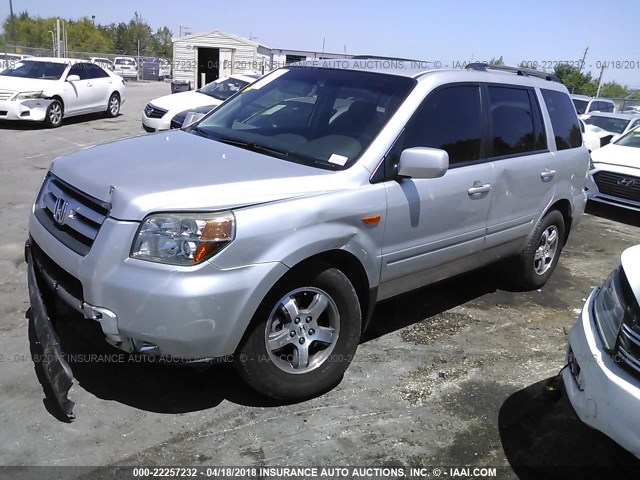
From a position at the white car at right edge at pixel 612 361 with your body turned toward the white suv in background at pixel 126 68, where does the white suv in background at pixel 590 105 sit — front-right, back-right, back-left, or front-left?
front-right

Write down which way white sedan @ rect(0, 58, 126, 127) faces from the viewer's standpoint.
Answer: facing the viewer and to the left of the viewer

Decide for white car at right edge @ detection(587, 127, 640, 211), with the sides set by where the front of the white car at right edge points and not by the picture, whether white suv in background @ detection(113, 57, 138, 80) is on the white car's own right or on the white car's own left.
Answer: on the white car's own right

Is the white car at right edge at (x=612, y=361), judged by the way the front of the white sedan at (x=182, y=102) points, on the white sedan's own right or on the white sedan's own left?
on the white sedan's own left

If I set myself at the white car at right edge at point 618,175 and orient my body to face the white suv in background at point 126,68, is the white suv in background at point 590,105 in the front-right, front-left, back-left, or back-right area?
front-right

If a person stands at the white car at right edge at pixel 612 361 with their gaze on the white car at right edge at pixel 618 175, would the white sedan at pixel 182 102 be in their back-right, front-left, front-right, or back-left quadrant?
front-left

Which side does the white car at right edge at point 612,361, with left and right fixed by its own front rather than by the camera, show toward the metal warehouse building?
right

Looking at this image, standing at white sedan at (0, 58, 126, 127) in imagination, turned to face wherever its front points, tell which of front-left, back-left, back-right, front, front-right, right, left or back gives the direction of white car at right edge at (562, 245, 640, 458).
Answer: front-left

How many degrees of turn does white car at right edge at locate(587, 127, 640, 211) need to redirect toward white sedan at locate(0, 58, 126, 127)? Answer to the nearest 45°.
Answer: approximately 45° to its right

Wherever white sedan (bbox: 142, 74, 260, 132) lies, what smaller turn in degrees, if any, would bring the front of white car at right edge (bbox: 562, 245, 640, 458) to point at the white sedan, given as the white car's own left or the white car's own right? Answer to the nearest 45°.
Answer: approximately 90° to the white car's own right

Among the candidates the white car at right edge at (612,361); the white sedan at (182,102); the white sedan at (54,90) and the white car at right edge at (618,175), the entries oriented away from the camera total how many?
0

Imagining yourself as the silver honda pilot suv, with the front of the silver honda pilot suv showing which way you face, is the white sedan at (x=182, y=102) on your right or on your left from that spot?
on your right

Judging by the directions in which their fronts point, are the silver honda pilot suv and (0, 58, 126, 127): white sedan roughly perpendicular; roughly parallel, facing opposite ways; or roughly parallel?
roughly parallel
